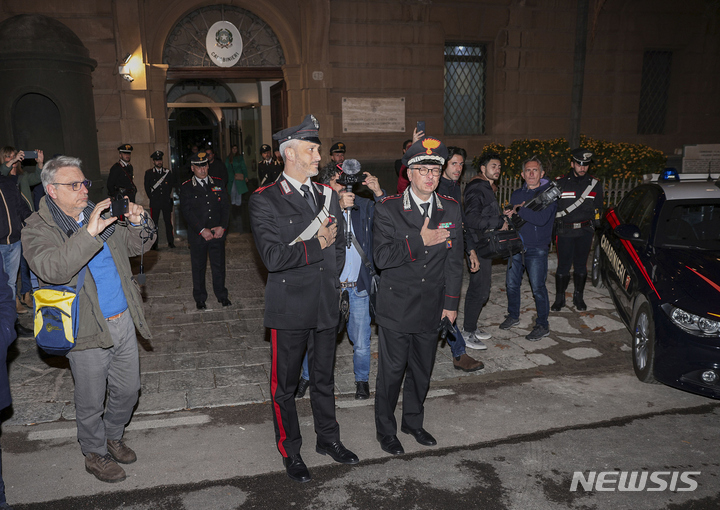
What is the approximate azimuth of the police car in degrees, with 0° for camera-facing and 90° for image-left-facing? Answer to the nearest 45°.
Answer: approximately 315°

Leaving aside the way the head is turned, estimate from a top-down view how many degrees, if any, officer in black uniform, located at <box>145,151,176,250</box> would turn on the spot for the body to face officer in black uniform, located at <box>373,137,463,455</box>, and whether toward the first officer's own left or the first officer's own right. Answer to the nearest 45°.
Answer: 0° — they already face them

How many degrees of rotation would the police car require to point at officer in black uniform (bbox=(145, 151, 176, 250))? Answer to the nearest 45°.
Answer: approximately 135° to its right

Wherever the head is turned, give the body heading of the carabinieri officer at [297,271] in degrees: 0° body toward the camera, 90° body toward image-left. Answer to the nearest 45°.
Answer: approximately 315°

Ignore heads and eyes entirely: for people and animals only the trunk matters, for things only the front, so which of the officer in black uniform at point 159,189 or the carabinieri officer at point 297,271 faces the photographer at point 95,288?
the officer in black uniform

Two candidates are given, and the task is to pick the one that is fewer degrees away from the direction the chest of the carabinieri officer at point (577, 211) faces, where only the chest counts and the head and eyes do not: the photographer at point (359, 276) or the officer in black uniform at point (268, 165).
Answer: the photographer

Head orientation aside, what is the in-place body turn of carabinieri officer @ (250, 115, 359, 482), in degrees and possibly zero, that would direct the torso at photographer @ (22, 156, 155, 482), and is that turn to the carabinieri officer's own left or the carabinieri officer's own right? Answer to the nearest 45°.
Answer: approximately 135° to the carabinieri officer's own right

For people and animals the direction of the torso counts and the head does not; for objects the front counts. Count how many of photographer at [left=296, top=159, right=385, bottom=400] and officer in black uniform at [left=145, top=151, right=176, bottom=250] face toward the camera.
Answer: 2
